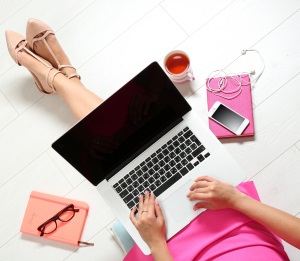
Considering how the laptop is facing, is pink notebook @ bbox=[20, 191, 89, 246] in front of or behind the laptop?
behind

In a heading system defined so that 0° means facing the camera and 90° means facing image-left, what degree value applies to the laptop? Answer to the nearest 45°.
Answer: approximately 315°
